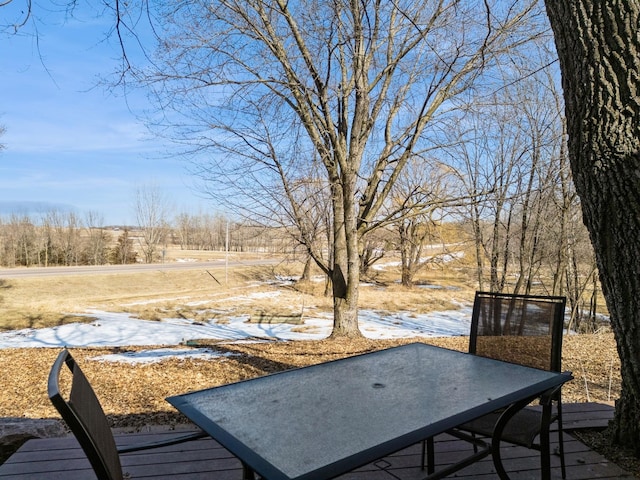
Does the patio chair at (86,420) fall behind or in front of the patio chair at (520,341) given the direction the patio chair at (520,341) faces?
in front

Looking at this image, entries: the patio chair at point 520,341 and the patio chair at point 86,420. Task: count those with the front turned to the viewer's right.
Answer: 1

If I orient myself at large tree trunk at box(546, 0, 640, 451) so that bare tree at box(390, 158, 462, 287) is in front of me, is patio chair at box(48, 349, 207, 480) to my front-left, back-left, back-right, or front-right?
back-left

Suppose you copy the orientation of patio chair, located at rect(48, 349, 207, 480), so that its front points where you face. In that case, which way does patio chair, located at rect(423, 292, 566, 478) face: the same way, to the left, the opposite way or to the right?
the opposite way

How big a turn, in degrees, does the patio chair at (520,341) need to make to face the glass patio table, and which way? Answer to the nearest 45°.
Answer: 0° — it already faces it

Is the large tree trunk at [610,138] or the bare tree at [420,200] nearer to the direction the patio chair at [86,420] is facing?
the large tree trunk

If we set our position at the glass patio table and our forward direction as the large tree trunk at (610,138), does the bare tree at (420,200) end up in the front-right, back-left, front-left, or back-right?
front-left

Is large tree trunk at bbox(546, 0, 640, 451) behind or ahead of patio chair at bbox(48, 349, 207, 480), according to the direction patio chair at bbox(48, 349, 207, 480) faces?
ahead

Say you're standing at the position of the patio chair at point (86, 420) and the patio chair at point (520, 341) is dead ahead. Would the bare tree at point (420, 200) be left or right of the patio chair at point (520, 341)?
left

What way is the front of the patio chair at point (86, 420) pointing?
to the viewer's right
